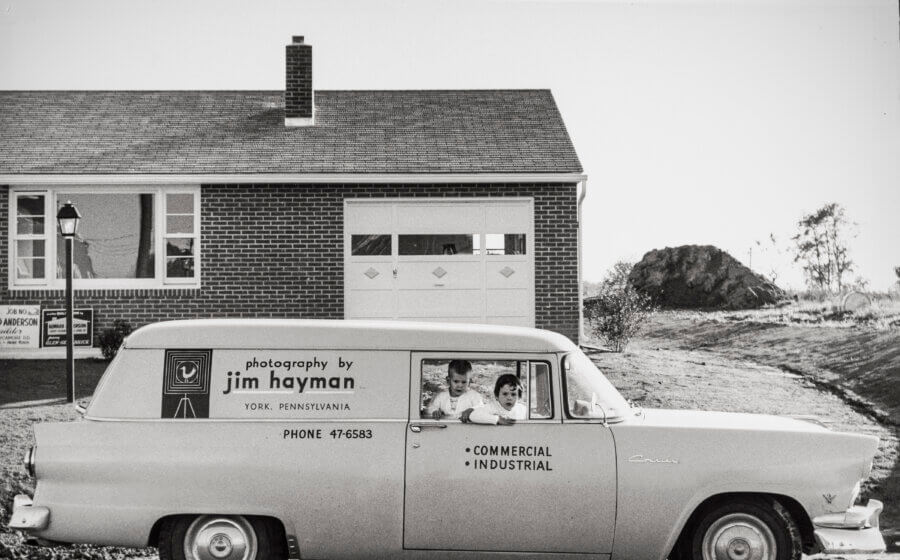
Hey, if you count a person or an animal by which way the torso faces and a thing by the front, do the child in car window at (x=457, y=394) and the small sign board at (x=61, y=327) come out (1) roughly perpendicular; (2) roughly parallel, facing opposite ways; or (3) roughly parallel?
roughly parallel

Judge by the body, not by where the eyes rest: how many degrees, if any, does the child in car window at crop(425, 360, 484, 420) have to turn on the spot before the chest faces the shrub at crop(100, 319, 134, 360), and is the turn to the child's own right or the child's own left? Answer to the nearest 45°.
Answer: approximately 135° to the child's own right

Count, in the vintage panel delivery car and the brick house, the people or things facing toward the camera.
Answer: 1

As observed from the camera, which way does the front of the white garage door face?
facing the viewer

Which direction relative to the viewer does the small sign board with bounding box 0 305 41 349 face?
toward the camera

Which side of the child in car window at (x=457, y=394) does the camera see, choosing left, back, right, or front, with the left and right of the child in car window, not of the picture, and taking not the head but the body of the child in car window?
front

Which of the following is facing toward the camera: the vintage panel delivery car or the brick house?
the brick house

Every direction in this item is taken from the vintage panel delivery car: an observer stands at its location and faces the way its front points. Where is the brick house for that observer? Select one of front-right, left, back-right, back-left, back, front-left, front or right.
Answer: left

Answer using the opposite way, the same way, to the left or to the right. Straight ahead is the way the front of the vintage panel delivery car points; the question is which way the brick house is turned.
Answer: to the right

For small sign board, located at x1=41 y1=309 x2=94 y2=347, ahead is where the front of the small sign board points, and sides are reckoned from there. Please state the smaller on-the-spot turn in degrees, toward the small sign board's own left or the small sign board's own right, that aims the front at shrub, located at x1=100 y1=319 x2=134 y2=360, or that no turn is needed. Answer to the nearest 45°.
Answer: approximately 45° to the small sign board's own left

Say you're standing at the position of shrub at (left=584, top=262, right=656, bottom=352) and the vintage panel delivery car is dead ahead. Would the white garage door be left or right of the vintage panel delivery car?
right

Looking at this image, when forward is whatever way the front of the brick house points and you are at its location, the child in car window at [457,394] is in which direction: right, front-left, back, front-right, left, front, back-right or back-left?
front

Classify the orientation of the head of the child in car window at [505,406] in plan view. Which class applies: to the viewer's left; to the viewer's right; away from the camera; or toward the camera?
toward the camera

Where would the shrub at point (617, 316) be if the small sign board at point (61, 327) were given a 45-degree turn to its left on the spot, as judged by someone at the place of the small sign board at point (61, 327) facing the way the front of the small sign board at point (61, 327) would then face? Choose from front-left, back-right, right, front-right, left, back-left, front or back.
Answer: front-left

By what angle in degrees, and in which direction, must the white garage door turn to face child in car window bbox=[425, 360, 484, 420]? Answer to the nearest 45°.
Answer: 0° — it already faces them

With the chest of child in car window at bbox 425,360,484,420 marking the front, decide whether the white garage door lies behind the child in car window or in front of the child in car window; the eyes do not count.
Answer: behind

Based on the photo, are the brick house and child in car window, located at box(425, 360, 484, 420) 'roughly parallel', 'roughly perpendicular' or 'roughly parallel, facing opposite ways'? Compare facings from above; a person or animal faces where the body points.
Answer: roughly parallel

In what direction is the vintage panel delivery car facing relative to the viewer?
to the viewer's right
